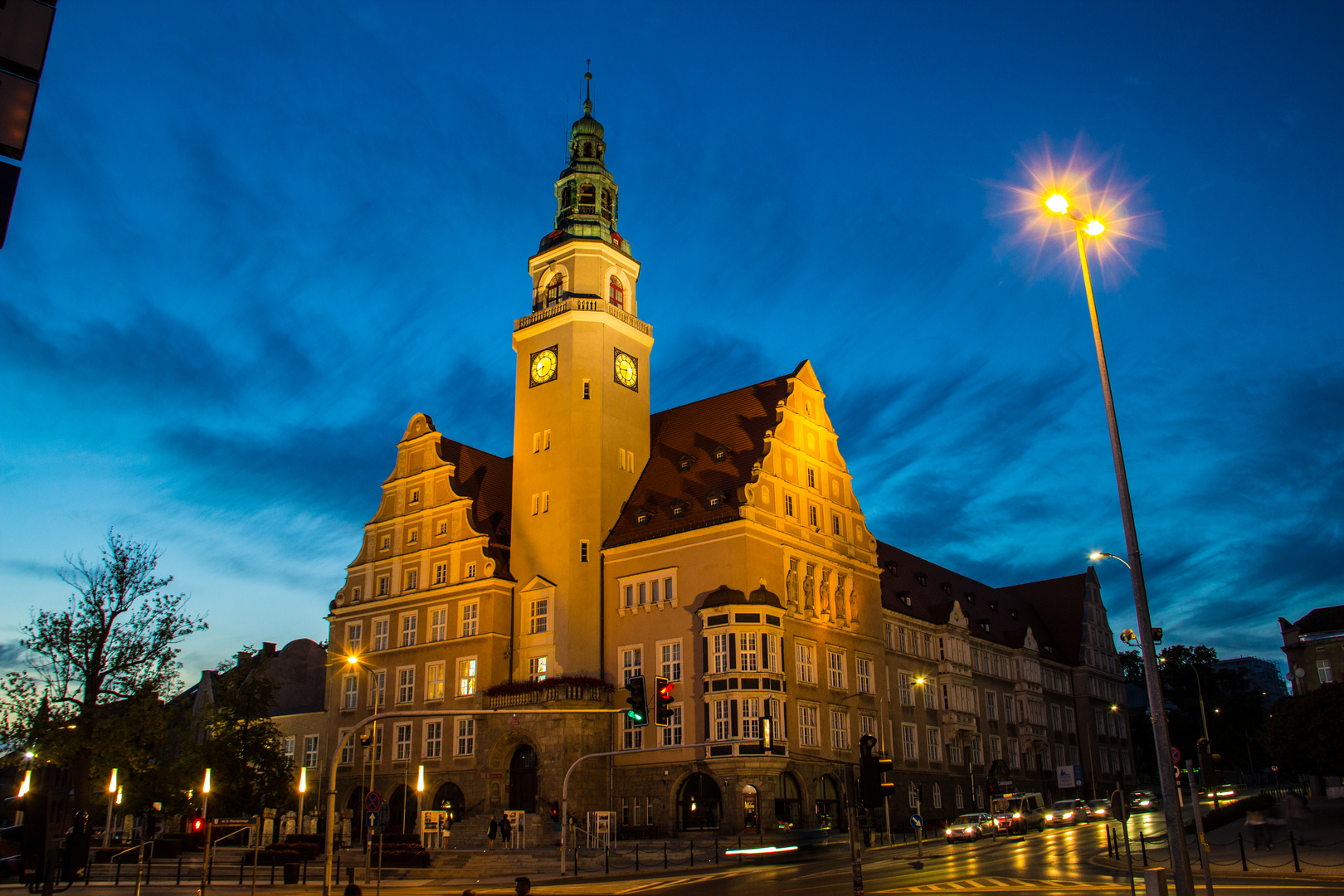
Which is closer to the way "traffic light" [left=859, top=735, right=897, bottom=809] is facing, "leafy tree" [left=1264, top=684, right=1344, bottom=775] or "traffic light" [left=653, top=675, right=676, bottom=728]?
the leafy tree

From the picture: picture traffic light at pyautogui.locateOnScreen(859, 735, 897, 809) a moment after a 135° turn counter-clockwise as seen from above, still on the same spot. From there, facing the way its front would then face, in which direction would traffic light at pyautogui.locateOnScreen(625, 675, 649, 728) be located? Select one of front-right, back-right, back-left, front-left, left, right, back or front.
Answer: front

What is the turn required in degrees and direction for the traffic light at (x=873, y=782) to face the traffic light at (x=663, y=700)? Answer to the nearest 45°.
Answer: approximately 135° to its left
